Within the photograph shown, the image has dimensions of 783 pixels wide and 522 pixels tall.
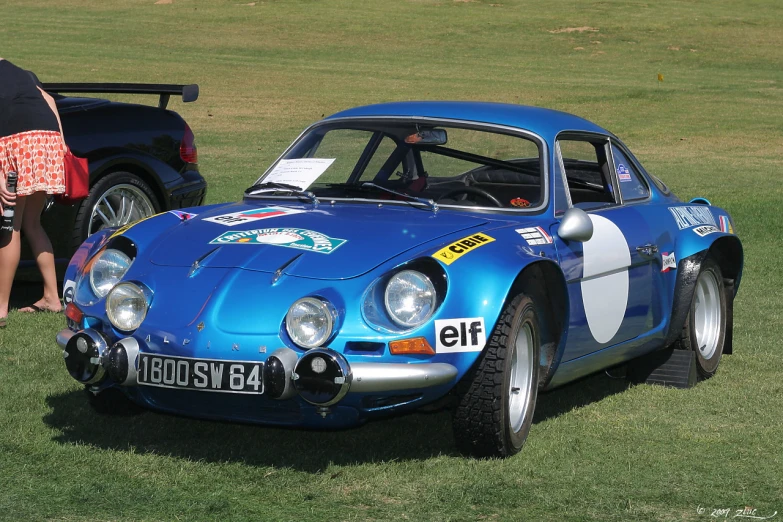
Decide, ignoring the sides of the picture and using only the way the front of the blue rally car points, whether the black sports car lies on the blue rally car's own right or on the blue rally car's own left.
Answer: on the blue rally car's own right

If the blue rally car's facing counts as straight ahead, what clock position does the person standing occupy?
The person standing is roughly at 3 o'clock from the blue rally car.

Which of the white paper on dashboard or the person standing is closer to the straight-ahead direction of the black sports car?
the person standing

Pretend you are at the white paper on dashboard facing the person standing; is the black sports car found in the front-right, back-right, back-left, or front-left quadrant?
front-right

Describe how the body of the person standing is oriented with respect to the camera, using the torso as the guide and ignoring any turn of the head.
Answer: to the viewer's left

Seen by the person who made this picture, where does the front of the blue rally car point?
facing the viewer and to the left of the viewer

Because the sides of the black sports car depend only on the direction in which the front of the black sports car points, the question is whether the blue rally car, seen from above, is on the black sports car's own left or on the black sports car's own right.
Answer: on the black sports car's own left

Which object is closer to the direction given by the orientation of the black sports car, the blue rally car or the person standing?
the person standing
